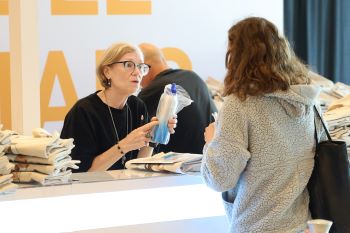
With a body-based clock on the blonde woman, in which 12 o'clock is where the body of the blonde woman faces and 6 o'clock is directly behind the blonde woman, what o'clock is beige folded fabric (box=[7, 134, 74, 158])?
The beige folded fabric is roughly at 2 o'clock from the blonde woman.

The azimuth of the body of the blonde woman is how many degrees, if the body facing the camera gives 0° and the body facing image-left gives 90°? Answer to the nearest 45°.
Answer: approximately 315°

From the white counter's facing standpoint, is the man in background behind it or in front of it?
behind

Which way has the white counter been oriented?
toward the camera

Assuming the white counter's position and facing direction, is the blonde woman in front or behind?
behind

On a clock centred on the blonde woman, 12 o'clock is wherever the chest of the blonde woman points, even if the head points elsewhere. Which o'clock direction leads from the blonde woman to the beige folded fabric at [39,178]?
The beige folded fabric is roughly at 2 o'clock from the blonde woman.

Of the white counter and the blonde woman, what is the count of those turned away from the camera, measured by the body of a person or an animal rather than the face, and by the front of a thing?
0

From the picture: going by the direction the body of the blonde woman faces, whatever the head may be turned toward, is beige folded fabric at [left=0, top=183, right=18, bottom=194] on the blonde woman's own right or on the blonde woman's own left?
on the blonde woman's own right
